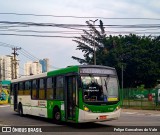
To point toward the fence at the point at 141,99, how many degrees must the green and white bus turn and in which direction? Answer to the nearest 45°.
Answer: approximately 135° to its left

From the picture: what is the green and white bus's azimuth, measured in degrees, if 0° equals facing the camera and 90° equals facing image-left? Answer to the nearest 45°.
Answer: approximately 315°
